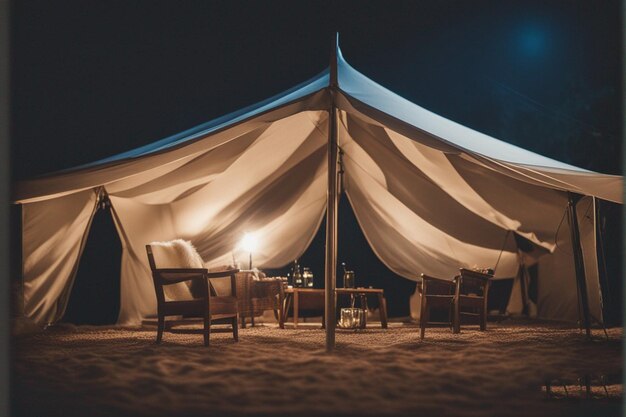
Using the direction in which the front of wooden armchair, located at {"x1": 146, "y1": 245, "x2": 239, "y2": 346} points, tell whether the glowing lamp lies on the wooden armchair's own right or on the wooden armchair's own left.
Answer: on the wooden armchair's own left

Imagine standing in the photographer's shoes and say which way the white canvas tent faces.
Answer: facing the viewer

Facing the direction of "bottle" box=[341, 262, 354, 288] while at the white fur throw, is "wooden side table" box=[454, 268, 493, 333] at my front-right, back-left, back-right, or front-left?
front-right

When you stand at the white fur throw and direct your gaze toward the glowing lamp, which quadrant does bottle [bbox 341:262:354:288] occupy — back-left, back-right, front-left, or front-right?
front-right

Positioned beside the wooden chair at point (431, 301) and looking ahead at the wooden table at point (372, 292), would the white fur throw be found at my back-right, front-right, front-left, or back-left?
front-left
